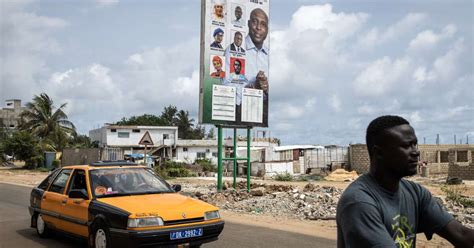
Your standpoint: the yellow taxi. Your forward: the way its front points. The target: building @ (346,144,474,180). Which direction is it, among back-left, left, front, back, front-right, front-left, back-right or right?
left

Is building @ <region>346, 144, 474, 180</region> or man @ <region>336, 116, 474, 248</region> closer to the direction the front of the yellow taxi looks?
the man

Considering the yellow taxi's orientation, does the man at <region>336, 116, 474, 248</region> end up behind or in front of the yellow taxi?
in front

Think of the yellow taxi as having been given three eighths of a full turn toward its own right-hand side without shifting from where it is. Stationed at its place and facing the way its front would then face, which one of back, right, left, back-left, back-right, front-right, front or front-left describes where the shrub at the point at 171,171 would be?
right

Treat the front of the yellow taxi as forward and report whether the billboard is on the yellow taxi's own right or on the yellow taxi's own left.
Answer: on the yellow taxi's own left
